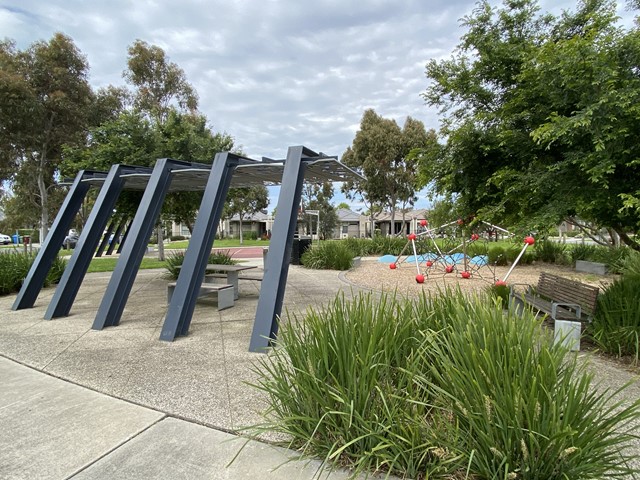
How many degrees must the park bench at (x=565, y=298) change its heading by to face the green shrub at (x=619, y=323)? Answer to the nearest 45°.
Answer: approximately 90° to its left

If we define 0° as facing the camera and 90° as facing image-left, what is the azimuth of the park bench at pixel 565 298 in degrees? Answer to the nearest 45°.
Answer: approximately 45°

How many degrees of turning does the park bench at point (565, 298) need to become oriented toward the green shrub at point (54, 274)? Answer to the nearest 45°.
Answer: approximately 45° to its right

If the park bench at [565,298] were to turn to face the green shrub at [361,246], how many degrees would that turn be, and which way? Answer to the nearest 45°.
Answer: approximately 90° to its right

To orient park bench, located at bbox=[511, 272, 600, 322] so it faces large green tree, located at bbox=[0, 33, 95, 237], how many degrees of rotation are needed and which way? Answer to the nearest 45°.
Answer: approximately 45° to its right

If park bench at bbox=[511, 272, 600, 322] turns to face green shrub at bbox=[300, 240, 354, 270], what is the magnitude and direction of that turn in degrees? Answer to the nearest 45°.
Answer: approximately 90° to its right

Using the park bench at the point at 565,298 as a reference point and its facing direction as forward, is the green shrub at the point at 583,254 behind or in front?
behind

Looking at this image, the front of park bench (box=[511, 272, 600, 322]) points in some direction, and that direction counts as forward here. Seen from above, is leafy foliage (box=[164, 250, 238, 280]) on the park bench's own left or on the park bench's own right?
on the park bench's own right

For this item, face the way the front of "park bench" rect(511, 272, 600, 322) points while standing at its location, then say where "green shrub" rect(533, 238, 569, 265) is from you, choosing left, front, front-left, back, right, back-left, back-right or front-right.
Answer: back-right

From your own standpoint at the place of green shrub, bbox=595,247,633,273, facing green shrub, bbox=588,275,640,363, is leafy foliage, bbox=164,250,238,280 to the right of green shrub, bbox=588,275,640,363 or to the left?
right

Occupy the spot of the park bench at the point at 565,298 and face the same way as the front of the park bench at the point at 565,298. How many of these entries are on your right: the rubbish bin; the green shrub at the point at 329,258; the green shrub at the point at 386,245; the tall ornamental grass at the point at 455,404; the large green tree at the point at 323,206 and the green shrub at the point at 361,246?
5

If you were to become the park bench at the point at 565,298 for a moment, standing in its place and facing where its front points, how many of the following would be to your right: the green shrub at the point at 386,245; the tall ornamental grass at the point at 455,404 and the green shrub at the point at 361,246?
2

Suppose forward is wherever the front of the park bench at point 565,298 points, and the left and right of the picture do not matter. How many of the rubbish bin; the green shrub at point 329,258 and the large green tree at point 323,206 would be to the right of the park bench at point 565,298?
3
